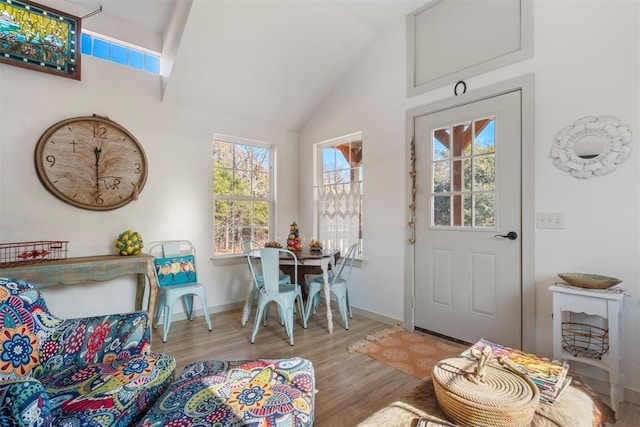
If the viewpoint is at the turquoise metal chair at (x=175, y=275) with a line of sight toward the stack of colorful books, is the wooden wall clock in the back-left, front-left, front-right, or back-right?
back-right

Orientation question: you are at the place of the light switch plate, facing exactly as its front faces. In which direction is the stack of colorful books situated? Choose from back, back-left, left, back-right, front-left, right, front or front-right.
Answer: front

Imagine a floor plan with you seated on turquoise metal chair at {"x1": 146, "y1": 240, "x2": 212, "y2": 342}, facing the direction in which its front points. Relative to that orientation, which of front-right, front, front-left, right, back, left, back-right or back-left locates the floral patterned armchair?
front-right

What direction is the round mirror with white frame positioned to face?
toward the camera

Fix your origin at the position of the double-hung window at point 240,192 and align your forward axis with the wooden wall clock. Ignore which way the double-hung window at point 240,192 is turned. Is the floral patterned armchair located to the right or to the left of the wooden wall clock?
left

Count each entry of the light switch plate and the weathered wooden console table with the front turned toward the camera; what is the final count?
2

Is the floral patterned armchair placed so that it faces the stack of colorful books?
yes

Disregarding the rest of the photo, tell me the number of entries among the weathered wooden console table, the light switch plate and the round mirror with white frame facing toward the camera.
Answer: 3

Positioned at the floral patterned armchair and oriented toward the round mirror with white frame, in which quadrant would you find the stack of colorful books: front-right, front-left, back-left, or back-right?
front-right

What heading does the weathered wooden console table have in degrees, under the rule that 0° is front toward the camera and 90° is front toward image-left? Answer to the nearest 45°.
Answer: approximately 0°

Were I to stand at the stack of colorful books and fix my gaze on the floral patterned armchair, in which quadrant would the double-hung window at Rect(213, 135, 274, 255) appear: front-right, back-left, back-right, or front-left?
front-right

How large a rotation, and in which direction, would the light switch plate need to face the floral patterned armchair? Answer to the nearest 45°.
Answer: approximately 45° to its right

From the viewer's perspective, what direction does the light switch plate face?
toward the camera

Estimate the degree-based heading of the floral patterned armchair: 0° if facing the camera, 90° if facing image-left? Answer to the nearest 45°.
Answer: approximately 315°
